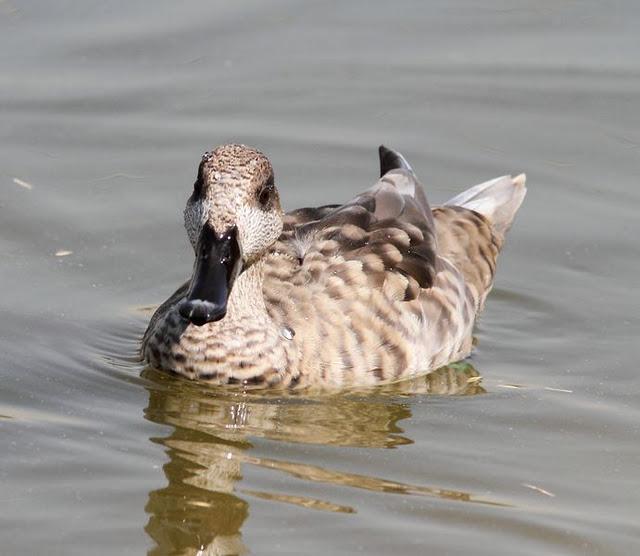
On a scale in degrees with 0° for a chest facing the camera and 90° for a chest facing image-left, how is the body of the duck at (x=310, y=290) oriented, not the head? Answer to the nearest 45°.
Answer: approximately 45°
